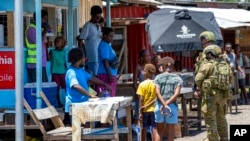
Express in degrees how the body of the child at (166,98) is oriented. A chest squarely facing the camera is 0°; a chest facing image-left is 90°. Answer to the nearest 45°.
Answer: approximately 180°

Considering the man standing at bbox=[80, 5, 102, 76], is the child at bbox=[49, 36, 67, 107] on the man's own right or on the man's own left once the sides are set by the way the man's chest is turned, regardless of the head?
on the man's own right

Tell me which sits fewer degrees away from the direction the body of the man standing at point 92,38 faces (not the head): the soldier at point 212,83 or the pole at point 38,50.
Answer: the soldier

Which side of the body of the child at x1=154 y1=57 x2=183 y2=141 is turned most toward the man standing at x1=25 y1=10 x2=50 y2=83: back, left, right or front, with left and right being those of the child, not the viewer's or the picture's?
left

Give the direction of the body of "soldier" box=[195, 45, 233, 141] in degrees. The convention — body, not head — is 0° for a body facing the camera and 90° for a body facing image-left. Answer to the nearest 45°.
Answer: approximately 135°

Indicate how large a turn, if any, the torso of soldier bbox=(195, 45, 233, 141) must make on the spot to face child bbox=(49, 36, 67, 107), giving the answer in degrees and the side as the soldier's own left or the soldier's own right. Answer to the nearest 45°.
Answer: approximately 45° to the soldier's own left

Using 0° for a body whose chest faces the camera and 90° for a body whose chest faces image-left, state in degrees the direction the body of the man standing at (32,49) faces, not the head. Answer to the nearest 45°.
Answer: approximately 270°

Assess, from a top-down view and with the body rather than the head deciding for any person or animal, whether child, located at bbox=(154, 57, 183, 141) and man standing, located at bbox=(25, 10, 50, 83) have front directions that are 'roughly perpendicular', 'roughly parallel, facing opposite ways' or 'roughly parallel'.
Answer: roughly perpendicular

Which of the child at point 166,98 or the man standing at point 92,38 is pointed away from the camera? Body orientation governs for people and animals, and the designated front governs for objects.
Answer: the child

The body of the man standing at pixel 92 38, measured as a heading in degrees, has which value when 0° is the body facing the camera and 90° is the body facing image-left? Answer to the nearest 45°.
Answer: approximately 315°
